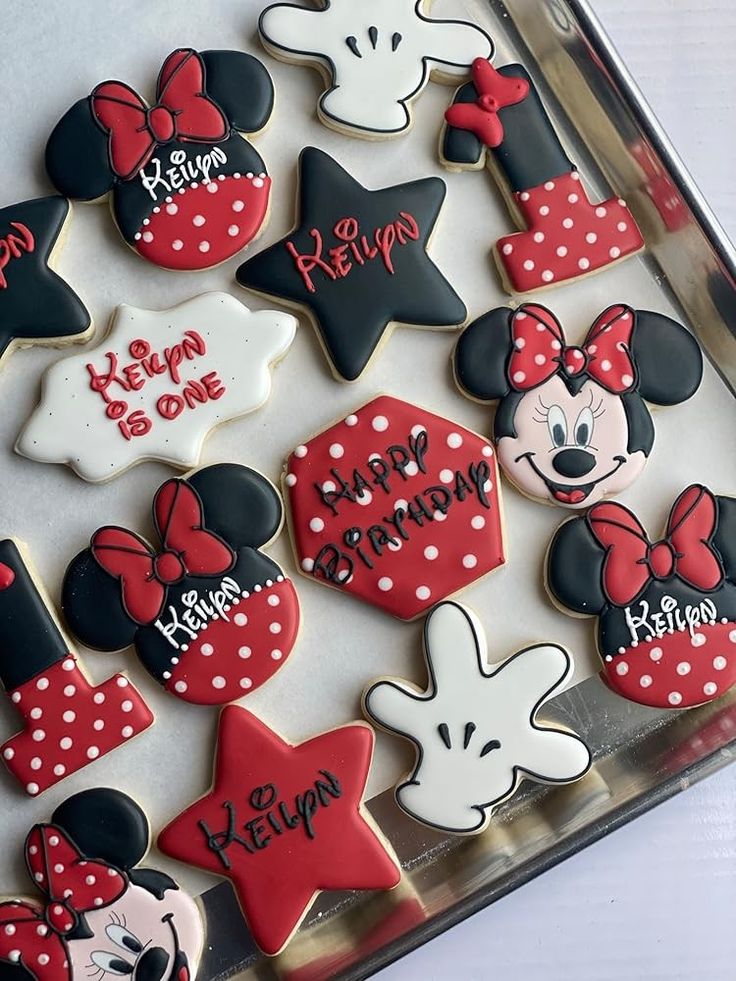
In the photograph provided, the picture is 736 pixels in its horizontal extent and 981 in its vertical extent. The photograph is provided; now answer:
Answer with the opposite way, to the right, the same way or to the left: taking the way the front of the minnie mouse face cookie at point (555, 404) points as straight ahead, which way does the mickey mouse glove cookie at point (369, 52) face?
the same way

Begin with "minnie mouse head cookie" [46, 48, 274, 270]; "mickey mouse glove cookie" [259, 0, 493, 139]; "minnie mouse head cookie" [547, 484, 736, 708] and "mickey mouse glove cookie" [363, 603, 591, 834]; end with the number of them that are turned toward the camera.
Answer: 4

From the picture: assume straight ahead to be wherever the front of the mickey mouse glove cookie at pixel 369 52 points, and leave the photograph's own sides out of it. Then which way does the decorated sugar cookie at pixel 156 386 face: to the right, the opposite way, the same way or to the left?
the same way

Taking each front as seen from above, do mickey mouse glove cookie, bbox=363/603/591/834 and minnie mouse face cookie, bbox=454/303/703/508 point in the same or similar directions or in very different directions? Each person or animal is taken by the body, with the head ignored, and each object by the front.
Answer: same or similar directions

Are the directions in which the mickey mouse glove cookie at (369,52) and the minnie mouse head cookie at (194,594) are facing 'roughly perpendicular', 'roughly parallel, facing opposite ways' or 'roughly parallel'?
roughly parallel
